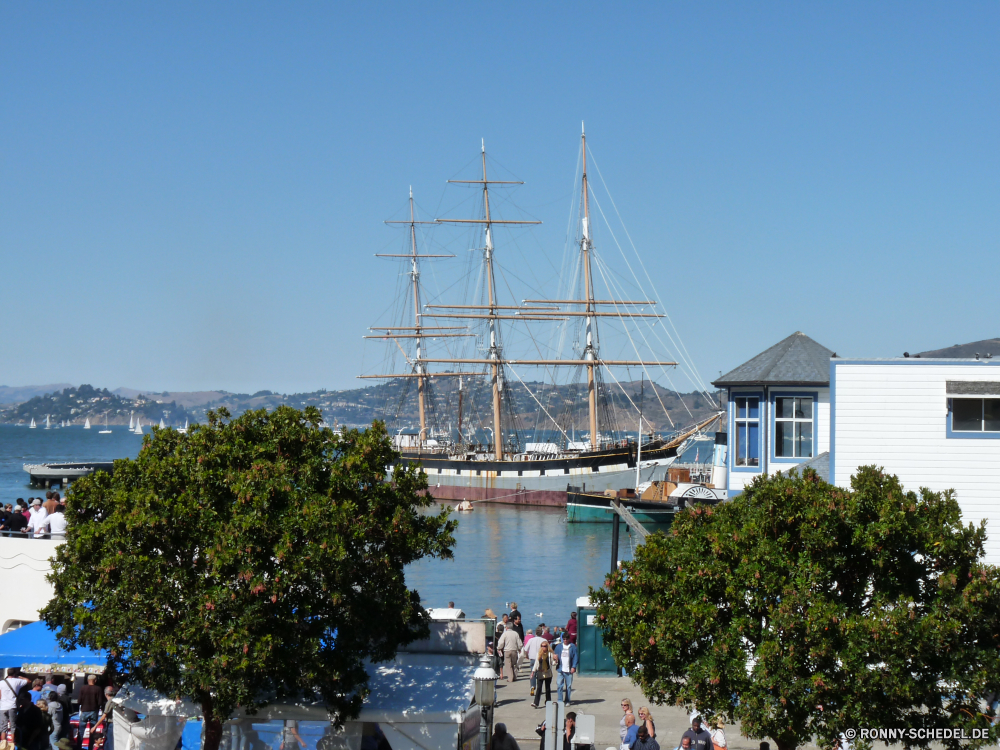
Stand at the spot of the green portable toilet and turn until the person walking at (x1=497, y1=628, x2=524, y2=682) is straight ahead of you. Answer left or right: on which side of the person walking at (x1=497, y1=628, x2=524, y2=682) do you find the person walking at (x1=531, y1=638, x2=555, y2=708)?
left

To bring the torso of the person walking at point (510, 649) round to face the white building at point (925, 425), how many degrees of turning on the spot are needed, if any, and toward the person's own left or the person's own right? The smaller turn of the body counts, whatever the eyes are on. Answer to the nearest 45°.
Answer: approximately 90° to the person's own right

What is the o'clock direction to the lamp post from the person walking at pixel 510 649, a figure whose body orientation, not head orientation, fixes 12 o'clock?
The lamp post is roughly at 6 o'clock from the person walking.

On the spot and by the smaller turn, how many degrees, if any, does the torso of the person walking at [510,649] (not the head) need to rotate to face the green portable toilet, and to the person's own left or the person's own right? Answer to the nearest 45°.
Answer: approximately 90° to the person's own right

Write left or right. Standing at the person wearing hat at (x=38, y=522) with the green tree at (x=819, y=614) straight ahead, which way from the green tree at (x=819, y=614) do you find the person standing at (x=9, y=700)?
right

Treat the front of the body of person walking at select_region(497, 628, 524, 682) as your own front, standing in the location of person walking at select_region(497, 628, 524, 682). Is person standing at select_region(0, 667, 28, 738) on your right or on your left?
on your left

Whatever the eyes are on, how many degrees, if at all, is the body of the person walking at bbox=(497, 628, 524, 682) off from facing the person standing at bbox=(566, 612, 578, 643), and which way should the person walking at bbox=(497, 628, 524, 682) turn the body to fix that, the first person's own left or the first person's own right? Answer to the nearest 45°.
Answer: approximately 45° to the first person's own right
